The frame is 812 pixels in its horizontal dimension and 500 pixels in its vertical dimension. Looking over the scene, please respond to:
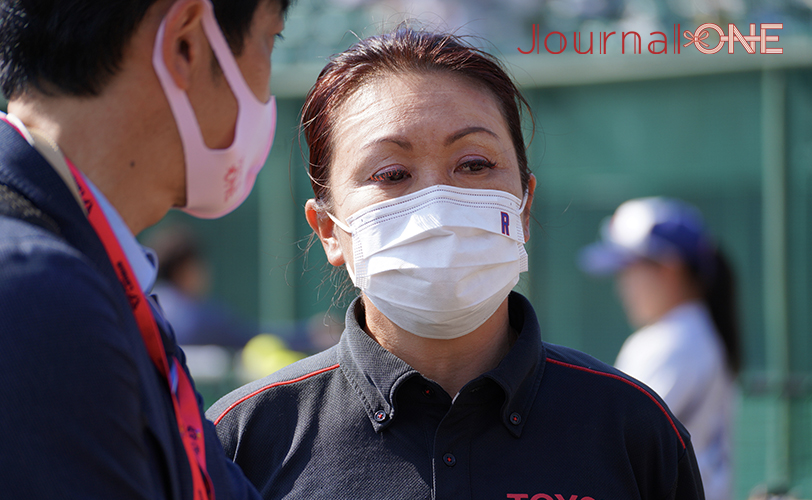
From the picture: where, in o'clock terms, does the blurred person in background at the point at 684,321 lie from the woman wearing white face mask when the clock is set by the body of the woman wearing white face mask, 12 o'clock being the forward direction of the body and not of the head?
The blurred person in background is roughly at 7 o'clock from the woman wearing white face mask.

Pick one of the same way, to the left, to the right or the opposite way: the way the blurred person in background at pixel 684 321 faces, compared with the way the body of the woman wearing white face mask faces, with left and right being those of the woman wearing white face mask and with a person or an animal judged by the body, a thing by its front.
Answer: to the right

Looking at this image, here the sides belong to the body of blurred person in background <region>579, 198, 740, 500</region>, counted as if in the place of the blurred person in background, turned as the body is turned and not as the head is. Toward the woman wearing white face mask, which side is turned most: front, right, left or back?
left

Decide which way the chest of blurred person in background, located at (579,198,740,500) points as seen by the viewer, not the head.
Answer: to the viewer's left

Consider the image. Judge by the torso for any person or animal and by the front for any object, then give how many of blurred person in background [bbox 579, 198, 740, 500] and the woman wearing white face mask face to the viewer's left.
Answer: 1

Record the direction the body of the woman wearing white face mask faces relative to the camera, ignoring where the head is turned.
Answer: toward the camera
